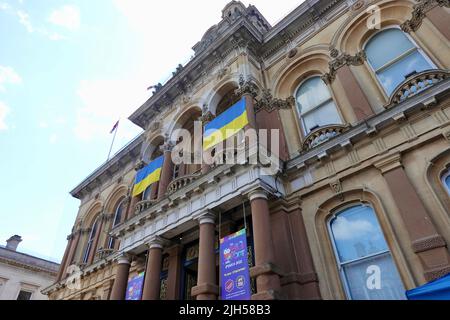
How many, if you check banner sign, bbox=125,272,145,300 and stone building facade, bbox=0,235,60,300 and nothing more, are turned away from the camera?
0

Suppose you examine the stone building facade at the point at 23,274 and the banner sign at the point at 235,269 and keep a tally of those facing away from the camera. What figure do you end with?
0

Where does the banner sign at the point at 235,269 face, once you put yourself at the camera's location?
facing the viewer and to the left of the viewer

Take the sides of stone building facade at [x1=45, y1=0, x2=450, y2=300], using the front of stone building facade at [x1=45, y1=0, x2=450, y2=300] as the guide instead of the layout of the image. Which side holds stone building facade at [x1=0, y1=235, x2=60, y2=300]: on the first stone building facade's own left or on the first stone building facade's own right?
on the first stone building facade's own right

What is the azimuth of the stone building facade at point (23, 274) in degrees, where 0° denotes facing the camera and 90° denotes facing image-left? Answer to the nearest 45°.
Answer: approximately 315°

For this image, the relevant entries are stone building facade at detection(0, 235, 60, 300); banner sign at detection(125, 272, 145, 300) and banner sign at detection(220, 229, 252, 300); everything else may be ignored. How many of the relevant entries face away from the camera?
0

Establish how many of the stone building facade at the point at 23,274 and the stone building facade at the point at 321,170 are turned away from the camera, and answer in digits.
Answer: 0

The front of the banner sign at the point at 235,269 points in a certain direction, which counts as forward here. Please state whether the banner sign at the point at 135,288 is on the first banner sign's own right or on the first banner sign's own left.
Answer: on the first banner sign's own right

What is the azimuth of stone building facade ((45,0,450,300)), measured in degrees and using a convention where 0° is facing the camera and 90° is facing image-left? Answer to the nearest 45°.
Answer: approximately 45°

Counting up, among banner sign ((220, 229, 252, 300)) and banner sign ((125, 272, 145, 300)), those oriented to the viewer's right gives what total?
0

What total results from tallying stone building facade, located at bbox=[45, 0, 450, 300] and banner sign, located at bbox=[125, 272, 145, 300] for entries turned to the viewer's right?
0

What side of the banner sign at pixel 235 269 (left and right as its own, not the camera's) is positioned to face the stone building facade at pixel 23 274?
right
